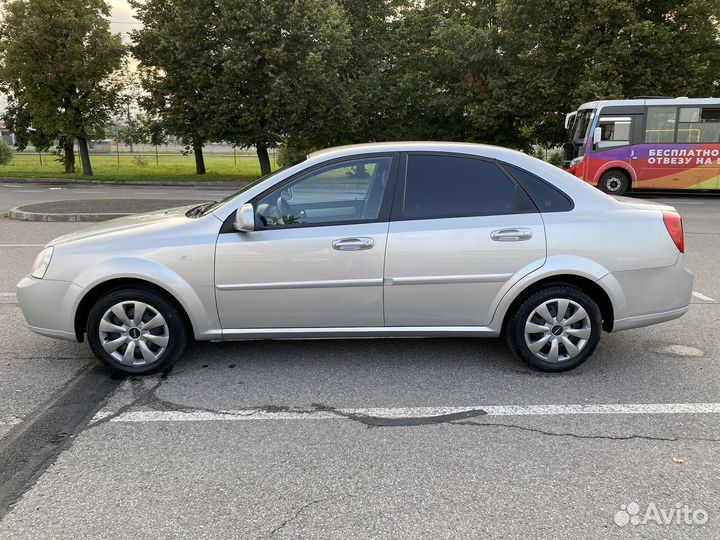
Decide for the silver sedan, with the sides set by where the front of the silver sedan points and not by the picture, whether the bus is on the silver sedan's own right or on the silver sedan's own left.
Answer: on the silver sedan's own right

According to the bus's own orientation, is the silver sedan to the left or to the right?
on its left

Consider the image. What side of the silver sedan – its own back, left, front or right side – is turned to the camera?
left

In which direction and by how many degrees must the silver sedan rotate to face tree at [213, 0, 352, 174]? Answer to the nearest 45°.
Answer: approximately 90° to its right

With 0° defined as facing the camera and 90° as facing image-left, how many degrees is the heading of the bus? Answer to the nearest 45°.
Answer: approximately 90°

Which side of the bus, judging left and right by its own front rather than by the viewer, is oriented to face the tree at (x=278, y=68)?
front

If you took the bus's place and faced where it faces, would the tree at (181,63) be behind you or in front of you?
in front

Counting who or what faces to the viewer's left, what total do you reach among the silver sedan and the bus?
2

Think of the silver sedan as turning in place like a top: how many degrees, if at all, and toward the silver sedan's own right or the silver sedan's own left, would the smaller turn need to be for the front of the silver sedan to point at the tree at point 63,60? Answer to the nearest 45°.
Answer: approximately 45° to the silver sedan's own right
